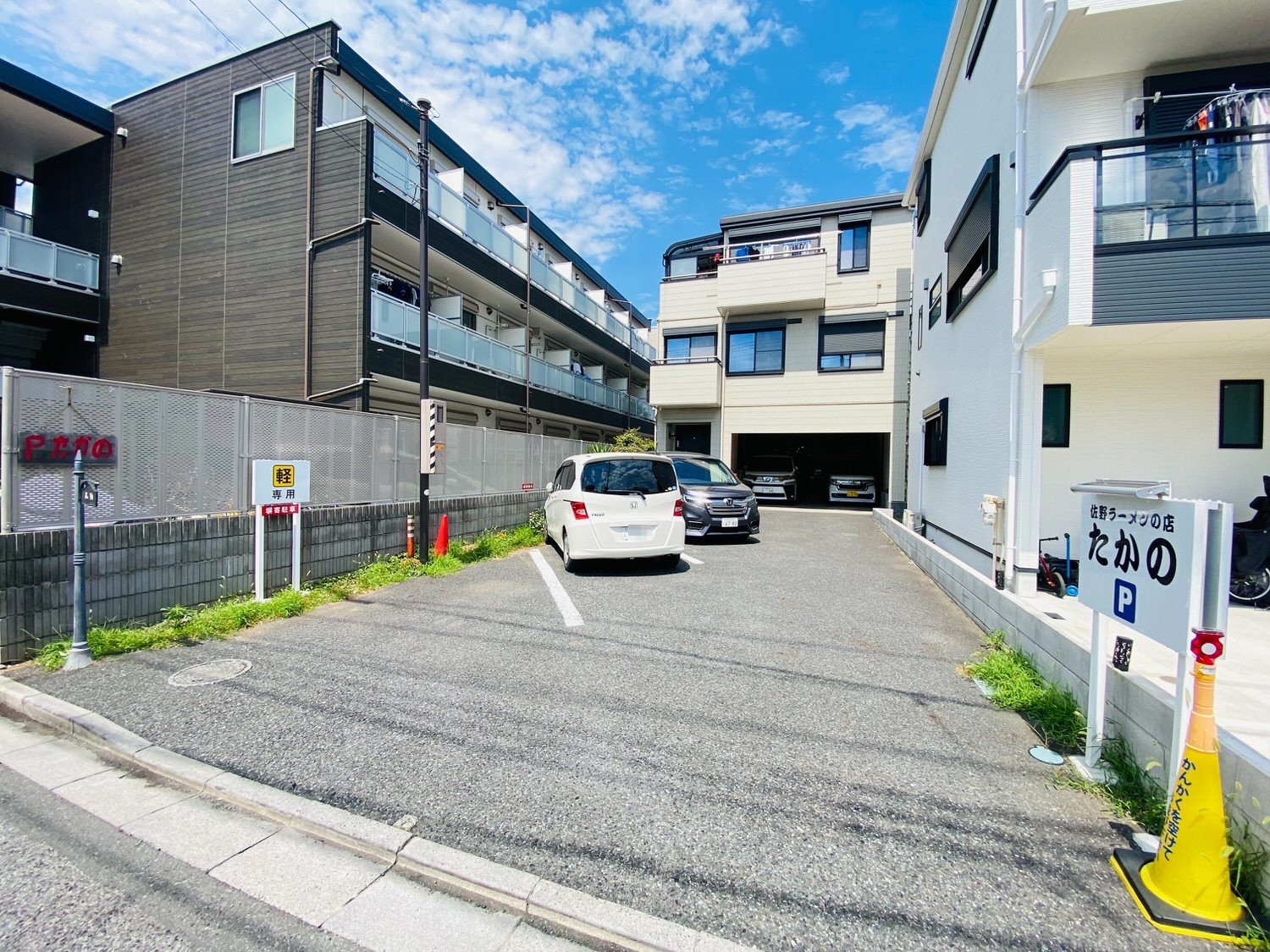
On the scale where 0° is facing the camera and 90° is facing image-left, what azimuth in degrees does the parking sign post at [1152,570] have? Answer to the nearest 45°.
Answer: approximately 45°

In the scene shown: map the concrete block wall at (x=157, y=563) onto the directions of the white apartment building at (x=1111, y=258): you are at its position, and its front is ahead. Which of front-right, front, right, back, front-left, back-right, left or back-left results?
front-right

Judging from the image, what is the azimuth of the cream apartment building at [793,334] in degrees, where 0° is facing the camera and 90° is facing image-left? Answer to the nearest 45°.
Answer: approximately 0°

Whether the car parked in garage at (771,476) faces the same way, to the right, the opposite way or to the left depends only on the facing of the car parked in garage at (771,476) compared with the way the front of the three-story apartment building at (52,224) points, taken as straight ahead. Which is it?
to the right

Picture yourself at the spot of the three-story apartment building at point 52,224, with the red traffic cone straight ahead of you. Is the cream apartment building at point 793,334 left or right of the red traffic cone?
left

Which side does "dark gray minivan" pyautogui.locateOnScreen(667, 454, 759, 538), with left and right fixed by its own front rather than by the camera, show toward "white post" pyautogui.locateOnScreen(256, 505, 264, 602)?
right

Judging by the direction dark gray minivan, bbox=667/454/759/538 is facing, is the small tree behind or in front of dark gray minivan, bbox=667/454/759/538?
behind
